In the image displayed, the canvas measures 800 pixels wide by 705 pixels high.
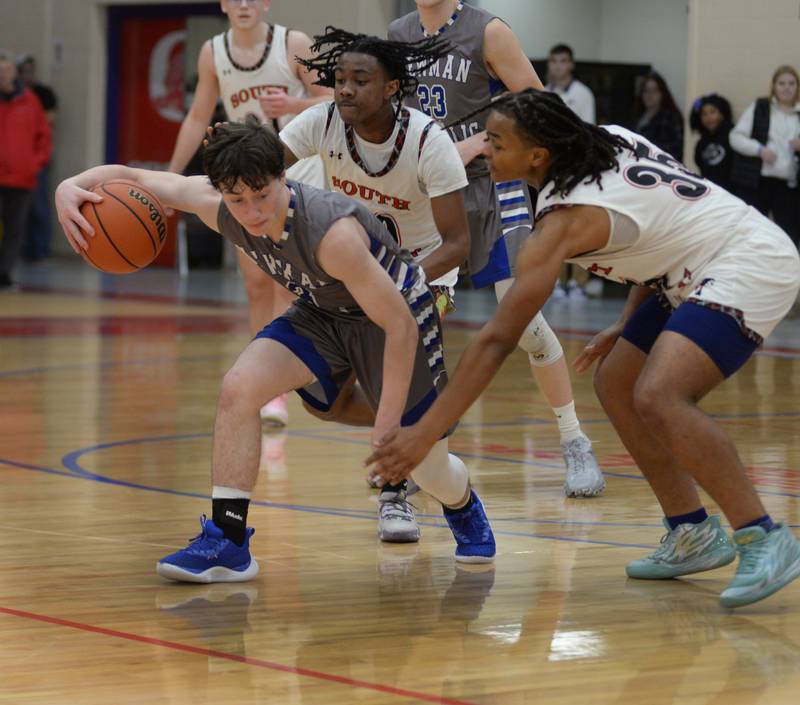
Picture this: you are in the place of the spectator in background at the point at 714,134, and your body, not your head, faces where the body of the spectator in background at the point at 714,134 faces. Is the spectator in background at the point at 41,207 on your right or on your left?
on your right

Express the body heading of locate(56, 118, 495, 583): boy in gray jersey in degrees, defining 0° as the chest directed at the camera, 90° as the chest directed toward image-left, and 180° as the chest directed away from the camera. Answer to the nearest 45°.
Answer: approximately 45°

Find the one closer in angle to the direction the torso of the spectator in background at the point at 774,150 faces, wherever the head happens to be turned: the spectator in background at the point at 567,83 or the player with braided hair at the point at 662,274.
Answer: the player with braided hair

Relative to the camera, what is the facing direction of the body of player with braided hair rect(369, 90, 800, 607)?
to the viewer's left

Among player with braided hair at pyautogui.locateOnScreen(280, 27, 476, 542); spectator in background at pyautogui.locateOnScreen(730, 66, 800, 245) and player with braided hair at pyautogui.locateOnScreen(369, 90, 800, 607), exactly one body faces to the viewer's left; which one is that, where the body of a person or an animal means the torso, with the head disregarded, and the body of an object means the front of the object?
player with braided hair at pyautogui.locateOnScreen(369, 90, 800, 607)

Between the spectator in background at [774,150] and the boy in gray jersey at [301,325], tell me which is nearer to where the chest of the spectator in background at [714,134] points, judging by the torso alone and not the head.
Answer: the boy in gray jersey

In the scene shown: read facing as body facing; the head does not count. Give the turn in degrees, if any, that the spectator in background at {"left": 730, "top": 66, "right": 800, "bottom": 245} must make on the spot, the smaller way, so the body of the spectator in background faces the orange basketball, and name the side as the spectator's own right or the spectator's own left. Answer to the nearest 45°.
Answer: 0° — they already face it

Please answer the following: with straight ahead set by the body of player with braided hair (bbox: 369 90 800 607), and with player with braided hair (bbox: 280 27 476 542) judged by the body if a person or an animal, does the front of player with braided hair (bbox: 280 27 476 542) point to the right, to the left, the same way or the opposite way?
to the left

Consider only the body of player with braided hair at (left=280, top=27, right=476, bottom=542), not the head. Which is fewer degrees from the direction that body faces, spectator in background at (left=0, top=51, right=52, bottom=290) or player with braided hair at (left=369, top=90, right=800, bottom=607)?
the player with braided hair
